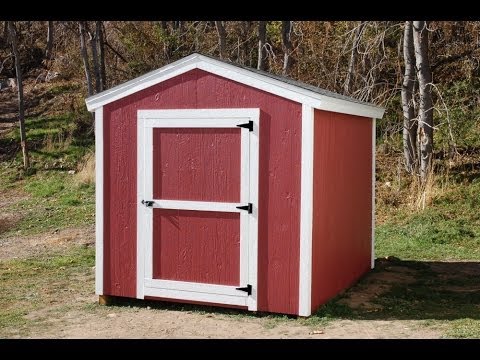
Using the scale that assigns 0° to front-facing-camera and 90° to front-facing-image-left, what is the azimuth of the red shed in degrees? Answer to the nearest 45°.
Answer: approximately 45°
